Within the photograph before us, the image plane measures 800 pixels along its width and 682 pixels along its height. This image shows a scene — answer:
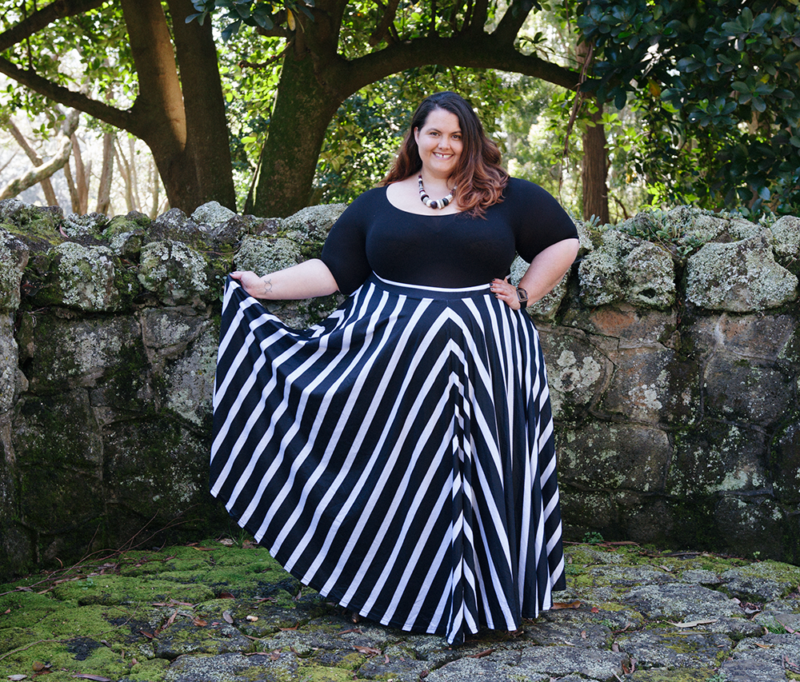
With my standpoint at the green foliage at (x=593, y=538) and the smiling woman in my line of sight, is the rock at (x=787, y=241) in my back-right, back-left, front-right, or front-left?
back-left

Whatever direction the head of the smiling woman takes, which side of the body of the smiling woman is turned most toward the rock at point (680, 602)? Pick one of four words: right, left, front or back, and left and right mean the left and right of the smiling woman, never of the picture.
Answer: left

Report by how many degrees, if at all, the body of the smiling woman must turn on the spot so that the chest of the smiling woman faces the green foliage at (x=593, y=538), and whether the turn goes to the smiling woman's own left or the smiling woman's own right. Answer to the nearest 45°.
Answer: approximately 135° to the smiling woman's own left

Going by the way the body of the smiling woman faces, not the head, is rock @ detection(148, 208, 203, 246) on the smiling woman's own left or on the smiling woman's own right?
on the smiling woman's own right

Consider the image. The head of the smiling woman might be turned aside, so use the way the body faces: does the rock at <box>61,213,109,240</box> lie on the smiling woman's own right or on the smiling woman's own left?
on the smiling woman's own right

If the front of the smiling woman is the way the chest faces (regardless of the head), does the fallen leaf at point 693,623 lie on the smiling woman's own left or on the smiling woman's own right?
on the smiling woman's own left

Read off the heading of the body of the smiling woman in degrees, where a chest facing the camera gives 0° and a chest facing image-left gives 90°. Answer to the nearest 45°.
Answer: approximately 0°
